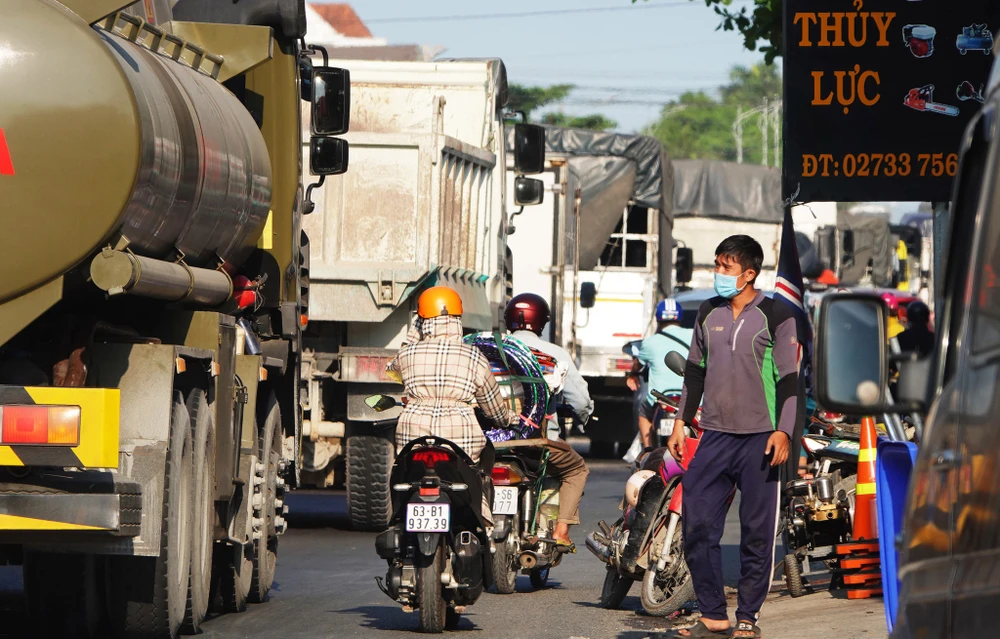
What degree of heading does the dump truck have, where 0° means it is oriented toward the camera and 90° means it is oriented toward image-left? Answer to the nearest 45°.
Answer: approximately 180°

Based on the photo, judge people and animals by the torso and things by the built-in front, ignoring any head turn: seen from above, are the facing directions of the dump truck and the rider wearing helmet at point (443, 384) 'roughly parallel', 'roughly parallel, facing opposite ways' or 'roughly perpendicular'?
roughly parallel

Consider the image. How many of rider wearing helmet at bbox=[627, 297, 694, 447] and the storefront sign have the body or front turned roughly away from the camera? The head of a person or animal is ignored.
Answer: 1

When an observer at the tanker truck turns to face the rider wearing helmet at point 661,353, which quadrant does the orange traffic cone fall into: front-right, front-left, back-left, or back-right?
front-right

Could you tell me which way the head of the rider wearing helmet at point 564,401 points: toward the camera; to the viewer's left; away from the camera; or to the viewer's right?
away from the camera

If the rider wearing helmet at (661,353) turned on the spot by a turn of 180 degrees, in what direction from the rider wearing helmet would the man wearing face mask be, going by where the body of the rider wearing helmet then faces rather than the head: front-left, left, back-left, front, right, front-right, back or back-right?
front

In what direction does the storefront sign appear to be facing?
toward the camera

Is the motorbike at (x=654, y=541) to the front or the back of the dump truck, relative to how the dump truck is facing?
to the back

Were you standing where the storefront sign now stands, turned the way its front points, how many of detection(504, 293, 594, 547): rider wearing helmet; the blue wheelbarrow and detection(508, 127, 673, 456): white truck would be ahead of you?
1

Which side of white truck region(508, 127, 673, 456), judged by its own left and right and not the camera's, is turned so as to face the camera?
back

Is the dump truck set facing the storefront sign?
no

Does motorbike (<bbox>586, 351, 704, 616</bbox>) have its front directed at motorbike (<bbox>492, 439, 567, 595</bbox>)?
no

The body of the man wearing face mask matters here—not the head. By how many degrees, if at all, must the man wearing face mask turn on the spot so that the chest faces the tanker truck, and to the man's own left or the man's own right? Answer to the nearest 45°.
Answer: approximately 45° to the man's own right

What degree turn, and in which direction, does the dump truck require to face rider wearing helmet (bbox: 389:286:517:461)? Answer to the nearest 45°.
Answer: approximately 180°

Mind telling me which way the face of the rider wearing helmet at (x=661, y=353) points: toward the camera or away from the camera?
away from the camera

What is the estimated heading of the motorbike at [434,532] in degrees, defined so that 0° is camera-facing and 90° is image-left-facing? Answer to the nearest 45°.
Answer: approximately 180°

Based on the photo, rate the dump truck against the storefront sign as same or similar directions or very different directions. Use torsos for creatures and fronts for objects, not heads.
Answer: very different directions

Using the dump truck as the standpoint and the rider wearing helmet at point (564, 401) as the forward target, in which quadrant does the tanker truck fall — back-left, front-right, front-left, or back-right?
front-right

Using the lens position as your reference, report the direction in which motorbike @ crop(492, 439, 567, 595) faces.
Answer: facing away from the viewer and to the right of the viewer

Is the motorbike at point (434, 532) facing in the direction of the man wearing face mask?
no
